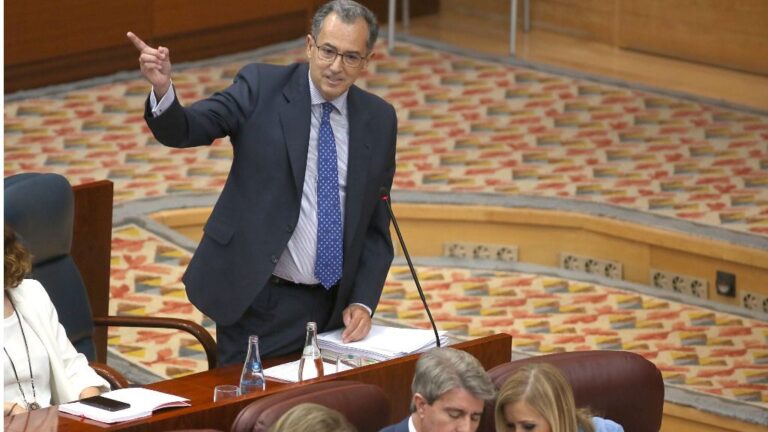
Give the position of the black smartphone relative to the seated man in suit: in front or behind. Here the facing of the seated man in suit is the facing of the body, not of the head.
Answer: behind

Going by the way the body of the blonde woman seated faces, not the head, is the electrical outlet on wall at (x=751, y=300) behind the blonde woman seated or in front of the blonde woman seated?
behind

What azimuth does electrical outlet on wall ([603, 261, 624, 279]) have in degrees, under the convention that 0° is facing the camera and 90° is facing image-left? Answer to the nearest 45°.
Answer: approximately 45°

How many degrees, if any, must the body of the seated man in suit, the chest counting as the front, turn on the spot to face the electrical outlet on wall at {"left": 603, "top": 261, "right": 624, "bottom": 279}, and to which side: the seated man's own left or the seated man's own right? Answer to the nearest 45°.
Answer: approximately 135° to the seated man's own left

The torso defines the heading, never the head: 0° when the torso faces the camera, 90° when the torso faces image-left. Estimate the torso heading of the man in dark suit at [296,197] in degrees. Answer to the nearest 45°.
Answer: approximately 315°

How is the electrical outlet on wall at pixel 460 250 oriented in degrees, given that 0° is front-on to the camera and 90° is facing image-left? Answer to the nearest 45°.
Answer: approximately 0°

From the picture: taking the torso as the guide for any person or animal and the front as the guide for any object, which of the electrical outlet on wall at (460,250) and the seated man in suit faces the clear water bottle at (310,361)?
the electrical outlet on wall
